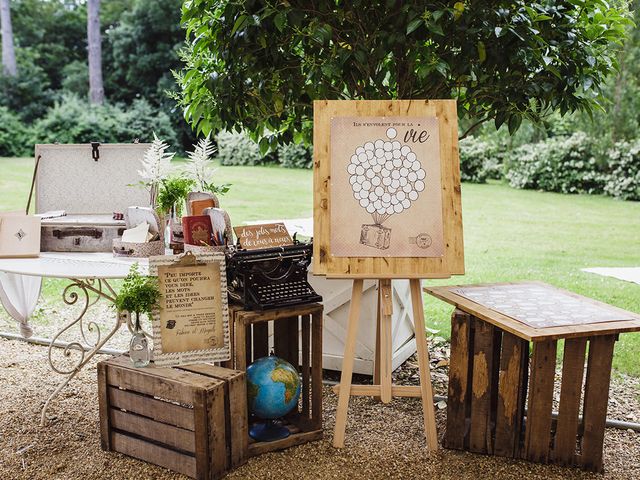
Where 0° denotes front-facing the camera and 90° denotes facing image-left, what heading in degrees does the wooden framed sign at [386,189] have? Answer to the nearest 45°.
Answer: approximately 0°

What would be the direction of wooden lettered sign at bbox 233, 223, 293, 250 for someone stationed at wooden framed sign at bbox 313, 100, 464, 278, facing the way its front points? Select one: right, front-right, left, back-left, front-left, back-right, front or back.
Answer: right

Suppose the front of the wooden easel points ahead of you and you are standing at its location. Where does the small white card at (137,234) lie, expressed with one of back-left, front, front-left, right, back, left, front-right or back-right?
right

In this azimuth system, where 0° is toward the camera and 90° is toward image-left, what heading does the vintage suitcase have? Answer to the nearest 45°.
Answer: approximately 0°

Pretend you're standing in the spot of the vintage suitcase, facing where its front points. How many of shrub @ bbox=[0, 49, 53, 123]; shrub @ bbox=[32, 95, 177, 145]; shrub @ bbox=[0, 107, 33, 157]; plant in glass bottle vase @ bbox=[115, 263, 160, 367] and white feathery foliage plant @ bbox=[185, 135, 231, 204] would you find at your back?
3

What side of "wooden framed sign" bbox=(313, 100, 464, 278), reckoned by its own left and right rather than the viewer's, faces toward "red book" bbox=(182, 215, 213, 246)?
right

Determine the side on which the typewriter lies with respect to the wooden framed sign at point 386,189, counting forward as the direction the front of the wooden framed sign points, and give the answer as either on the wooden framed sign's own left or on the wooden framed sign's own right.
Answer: on the wooden framed sign's own right

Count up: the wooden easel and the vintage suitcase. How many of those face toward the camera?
2

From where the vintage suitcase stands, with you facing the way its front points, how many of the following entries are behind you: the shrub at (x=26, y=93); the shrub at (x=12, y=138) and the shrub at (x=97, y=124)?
3

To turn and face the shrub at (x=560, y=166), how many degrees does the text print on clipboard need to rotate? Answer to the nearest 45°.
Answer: approximately 135° to its left
